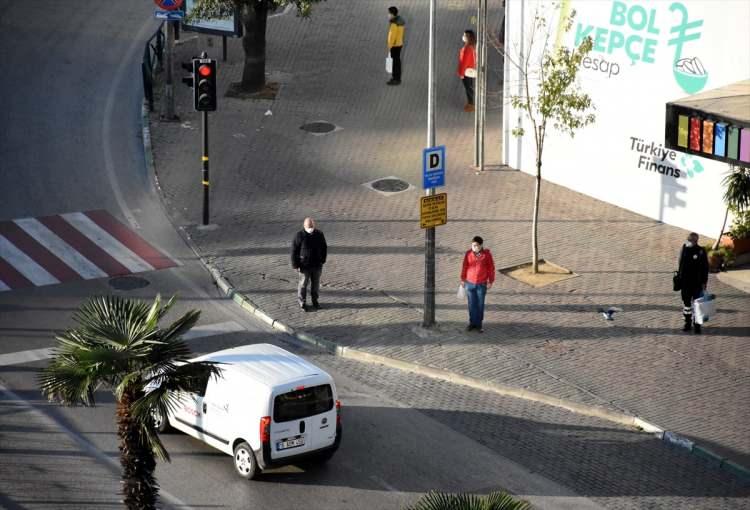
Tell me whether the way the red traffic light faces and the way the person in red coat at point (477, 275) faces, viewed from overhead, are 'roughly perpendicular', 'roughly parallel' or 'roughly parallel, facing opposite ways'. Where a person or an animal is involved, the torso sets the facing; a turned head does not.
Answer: roughly parallel

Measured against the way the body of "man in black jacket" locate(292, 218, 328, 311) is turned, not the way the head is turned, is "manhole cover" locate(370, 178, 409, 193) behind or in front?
behind

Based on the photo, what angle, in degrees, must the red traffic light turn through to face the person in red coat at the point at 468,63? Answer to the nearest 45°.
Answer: approximately 135° to its left

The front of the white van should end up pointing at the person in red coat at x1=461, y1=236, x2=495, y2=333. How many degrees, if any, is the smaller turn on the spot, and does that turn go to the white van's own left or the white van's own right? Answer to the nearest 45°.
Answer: approximately 90° to the white van's own right

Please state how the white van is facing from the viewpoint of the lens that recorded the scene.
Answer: facing away from the viewer and to the left of the viewer

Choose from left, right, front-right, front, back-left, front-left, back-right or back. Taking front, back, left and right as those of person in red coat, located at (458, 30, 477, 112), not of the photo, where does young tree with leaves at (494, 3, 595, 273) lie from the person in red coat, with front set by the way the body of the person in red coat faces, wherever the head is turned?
left

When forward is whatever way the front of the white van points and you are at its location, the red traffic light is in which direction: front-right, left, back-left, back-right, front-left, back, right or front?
front-right

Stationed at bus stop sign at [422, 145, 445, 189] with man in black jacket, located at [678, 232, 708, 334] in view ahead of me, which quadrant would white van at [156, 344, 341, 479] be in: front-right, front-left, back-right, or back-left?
back-right

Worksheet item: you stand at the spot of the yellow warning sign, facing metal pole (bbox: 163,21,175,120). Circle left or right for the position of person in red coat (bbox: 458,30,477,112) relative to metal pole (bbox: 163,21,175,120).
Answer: right

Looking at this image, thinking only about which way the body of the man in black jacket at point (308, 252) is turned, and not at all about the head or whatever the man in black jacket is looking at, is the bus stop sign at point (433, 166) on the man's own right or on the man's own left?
on the man's own left

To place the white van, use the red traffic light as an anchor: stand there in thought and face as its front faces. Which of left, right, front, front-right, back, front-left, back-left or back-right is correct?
front

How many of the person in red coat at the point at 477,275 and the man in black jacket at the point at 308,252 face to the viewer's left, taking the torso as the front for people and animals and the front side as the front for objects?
0

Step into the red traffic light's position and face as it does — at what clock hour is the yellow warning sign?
The yellow warning sign is roughly at 11 o'clock from the red traffic light.

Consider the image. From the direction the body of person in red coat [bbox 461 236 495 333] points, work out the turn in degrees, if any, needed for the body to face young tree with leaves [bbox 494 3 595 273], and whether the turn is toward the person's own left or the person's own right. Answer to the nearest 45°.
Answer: approximately 180°

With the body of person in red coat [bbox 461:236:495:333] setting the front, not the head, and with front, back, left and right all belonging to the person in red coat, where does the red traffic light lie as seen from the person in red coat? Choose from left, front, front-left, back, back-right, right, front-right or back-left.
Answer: back-right

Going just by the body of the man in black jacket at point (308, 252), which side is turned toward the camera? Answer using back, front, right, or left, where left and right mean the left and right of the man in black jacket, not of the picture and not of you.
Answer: front
